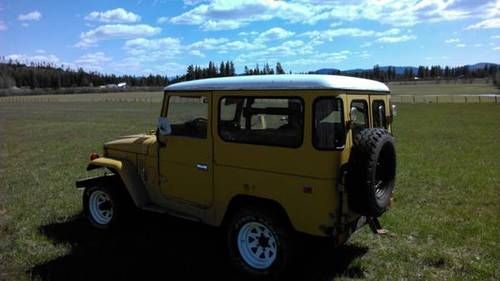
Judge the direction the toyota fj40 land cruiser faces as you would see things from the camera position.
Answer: facing away from the viewer and to the left of the viewer
